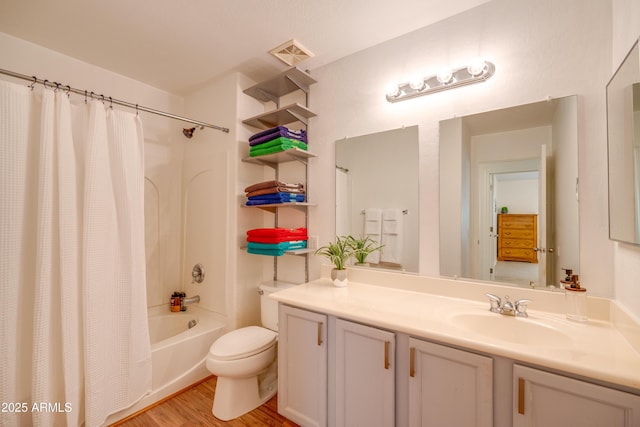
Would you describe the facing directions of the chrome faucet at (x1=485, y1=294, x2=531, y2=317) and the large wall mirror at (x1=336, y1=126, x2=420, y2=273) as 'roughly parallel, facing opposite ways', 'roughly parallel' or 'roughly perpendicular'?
roughly parallel

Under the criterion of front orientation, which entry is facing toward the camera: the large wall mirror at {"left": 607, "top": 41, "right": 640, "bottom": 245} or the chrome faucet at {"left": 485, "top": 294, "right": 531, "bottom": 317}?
the chrome faucet

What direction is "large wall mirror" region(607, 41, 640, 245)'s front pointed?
to the viewer's left

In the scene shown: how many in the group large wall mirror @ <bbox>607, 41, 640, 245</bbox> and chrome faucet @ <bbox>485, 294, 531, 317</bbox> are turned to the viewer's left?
1

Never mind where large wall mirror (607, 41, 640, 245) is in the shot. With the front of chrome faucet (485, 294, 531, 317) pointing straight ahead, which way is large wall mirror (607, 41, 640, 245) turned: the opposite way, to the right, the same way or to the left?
to the right

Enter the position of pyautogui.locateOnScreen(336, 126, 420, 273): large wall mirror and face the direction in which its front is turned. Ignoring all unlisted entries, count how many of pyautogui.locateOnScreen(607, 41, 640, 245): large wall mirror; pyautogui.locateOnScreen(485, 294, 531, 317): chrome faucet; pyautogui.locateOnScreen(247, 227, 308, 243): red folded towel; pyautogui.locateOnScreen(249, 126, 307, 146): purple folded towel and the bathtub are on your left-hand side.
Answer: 2

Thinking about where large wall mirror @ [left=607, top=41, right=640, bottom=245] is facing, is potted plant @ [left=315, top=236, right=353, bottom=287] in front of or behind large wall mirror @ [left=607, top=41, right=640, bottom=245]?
in front

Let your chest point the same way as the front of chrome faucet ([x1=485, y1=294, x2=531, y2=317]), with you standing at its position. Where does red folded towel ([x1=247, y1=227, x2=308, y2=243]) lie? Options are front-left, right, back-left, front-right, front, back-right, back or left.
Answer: right

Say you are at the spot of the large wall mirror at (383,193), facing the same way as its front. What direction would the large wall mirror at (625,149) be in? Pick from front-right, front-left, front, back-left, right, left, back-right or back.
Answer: left

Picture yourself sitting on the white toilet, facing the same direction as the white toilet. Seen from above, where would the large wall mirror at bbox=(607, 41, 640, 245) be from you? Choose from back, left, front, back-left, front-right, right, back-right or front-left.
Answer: left

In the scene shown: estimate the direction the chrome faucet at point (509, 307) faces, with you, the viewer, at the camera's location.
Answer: facing the viewer

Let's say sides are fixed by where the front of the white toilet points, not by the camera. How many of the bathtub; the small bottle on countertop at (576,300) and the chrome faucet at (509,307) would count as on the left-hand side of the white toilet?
2

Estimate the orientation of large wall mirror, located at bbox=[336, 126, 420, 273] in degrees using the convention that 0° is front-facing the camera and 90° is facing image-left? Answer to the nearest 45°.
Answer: approximately 45°
